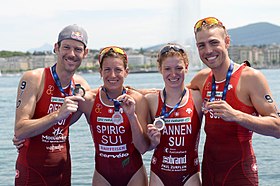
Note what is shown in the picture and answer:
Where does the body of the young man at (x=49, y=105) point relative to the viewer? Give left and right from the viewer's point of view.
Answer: facing the viewer and to the right of the viewer

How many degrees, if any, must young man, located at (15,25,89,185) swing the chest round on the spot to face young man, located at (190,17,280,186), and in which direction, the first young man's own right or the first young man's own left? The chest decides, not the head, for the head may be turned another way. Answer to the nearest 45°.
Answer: approximately 45° to the first young man's own left
